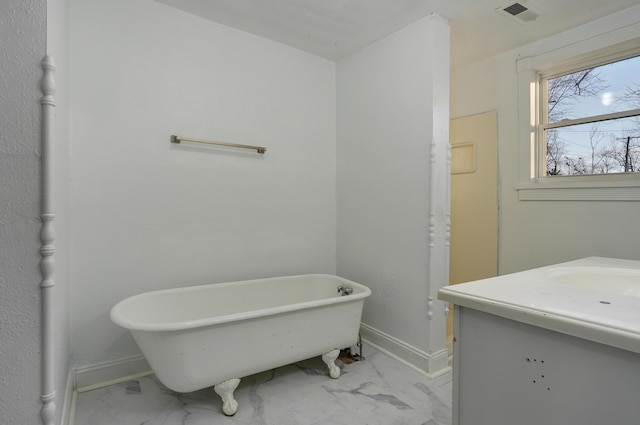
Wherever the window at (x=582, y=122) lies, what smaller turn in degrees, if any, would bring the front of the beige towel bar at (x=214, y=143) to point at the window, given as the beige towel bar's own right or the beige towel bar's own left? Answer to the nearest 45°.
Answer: approximately 45° to the beige towel bar's own left

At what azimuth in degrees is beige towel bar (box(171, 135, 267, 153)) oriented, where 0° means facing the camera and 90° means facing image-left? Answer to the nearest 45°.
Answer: approximately 315°
